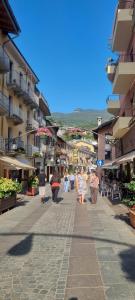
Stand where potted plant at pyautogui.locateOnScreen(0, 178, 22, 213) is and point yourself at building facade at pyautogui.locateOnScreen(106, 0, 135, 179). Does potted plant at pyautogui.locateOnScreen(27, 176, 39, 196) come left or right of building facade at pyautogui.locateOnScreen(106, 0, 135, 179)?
left

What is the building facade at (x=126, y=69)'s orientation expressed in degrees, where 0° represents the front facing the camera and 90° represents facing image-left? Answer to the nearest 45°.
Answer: approximately 90°

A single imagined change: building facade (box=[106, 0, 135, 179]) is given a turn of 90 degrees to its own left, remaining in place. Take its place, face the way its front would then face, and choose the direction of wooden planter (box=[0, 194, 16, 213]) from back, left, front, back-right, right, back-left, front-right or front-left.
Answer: front-right

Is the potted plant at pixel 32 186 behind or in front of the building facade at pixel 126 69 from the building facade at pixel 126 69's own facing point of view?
in front

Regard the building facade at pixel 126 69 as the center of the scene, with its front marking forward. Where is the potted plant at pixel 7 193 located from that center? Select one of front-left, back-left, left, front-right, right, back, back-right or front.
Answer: front-left
